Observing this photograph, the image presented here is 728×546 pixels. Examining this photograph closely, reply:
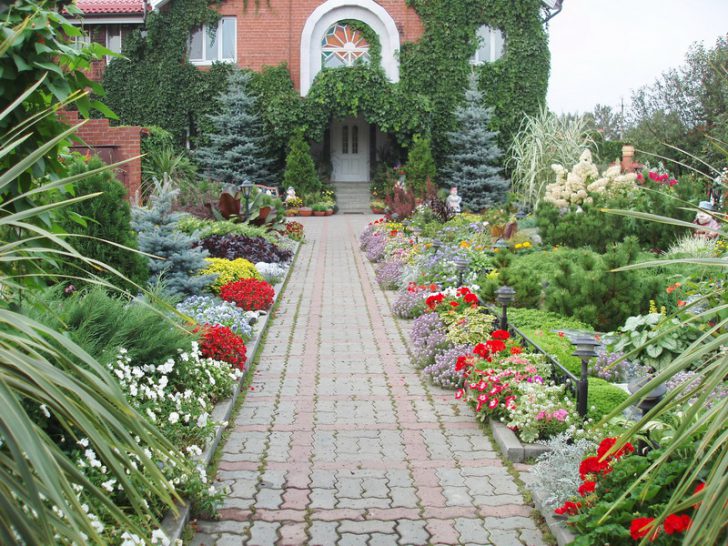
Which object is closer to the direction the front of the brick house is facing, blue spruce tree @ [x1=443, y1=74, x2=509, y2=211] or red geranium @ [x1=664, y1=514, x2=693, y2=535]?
the red geranium

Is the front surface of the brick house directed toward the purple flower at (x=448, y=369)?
yes

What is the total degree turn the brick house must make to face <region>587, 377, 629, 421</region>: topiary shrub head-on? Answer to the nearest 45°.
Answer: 0° — it already faces it

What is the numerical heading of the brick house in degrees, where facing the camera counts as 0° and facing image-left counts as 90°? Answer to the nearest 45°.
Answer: approximately 0°

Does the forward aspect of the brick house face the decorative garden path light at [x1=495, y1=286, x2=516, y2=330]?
yes

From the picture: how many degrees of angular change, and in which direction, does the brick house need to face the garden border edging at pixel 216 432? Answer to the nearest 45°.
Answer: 0° — it already faces it

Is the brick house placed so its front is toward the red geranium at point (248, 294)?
yes
